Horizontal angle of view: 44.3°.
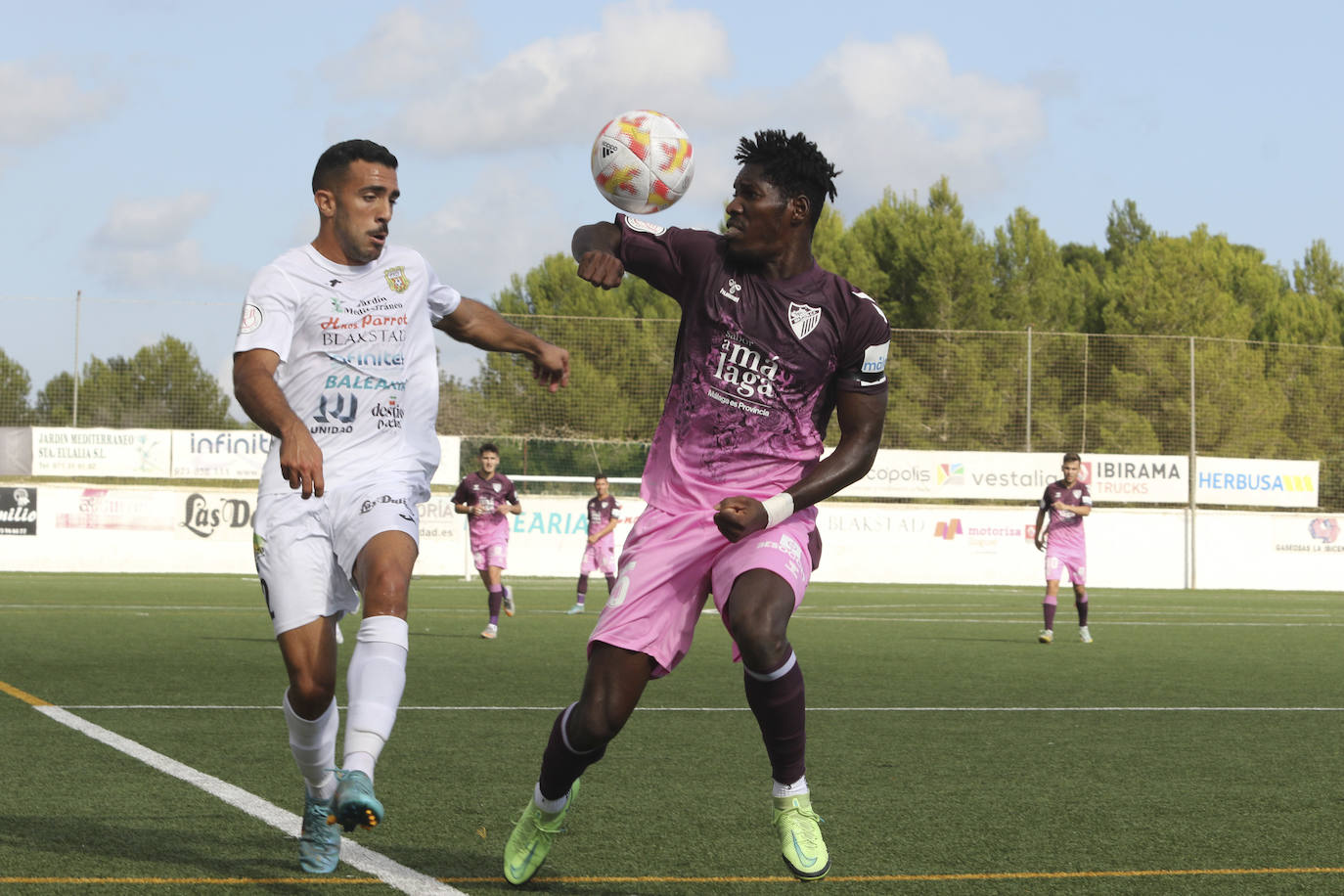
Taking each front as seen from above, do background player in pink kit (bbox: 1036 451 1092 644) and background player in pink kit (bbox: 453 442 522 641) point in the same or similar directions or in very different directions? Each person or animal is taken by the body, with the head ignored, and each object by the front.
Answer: same or similar directions

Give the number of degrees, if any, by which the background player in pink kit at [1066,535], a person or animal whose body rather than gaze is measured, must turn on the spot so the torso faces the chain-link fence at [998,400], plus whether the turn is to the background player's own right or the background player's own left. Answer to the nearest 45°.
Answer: approximately 180°

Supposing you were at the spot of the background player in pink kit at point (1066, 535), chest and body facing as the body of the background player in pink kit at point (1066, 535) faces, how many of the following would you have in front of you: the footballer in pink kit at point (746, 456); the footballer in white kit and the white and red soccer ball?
3

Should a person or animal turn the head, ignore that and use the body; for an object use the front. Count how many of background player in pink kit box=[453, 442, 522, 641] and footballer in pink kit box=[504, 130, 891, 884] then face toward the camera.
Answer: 2

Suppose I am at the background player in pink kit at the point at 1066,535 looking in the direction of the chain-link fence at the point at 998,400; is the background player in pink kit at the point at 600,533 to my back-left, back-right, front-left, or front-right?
front-left

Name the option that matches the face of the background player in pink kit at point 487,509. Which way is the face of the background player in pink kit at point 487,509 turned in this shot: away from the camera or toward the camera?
toward the camera

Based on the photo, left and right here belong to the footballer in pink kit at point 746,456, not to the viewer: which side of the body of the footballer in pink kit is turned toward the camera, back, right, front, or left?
front

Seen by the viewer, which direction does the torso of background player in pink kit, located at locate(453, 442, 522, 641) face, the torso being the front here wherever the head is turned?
toward the camera

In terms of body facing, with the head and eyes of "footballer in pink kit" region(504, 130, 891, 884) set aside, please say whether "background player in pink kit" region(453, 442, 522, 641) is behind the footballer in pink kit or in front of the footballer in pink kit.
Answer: behind

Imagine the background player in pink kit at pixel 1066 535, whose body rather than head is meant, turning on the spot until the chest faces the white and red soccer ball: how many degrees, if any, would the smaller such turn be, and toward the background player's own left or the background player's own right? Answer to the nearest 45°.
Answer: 0° — they already face it

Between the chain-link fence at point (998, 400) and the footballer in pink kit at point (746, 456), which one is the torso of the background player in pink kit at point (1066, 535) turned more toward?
the footballer in pink kit

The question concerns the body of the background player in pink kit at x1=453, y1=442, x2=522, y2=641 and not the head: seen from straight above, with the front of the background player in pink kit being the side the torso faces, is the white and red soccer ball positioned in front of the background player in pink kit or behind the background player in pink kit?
in front

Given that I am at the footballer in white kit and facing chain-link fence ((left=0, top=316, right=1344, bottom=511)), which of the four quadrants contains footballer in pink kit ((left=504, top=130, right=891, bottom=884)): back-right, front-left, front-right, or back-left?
front-right
